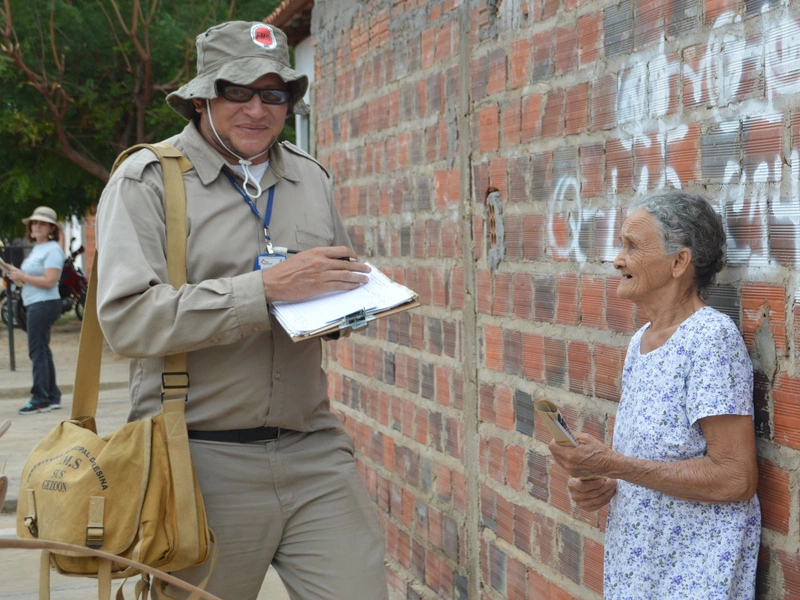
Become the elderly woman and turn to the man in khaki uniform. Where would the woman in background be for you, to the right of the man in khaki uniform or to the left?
right

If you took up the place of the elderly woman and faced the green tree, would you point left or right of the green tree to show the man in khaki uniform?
left

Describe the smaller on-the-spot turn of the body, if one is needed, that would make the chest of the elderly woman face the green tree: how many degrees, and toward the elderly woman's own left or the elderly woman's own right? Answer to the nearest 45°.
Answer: approximately 90° to the elderly woman's own right

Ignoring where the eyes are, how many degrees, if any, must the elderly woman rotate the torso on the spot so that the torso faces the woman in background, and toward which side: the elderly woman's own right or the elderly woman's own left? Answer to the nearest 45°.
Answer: approximately 90° to the elderly woman's own right

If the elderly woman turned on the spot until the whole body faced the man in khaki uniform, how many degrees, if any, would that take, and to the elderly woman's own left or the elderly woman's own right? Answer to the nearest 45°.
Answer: approximately 45° to the elderly woman's own right

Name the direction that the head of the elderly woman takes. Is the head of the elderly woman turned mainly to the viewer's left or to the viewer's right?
to the viewer's left

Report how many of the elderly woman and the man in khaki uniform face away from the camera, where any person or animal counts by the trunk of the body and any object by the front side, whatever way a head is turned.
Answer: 0

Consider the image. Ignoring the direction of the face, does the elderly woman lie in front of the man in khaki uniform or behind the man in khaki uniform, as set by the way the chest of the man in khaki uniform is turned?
in front

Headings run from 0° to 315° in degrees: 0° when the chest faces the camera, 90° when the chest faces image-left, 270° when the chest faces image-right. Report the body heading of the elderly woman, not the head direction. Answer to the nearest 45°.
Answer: approximately 45°

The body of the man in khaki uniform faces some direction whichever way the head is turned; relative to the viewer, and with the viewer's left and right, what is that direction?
facing the viewer and to the right of the viewer
